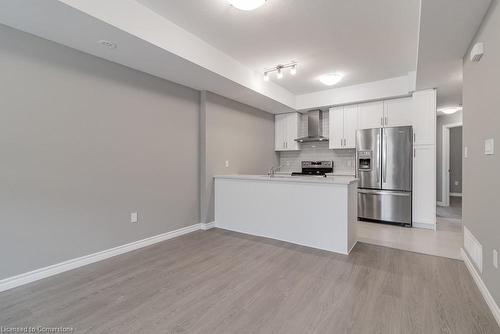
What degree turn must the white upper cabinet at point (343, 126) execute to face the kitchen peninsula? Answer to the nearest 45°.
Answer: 0° — it already faces it

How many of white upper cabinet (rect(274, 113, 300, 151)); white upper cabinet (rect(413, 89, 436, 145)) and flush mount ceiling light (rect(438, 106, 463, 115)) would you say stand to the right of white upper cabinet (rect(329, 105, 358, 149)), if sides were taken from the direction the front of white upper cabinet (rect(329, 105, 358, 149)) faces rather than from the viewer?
1

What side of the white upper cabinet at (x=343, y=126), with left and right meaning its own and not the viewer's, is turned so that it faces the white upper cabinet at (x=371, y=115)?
left

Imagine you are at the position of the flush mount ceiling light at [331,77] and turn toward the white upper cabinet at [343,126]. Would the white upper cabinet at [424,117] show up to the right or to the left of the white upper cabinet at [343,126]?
right

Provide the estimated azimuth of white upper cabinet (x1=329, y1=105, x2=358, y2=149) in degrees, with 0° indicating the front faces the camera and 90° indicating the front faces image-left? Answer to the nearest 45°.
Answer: approximately 0°

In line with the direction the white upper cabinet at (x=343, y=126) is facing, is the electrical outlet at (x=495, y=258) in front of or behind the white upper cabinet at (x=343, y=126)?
in front

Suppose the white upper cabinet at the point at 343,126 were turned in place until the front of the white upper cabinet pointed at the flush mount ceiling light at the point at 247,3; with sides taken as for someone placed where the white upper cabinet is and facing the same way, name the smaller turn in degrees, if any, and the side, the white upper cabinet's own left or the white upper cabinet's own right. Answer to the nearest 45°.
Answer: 0° — it already faces it

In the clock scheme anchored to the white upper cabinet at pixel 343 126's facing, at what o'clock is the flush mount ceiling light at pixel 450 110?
The flush mount ceiling light is roughly at 8 o'clock from the white upper cabinet.

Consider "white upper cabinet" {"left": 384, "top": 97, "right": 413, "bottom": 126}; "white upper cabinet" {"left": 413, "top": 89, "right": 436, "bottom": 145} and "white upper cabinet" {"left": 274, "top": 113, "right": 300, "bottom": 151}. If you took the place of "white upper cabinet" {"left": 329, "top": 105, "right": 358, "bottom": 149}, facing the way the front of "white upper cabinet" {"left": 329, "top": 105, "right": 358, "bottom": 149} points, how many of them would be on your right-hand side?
1

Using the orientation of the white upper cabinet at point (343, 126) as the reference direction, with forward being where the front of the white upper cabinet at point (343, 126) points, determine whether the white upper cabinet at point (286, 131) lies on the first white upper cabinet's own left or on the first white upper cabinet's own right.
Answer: on the first white upper cabinet's own right
